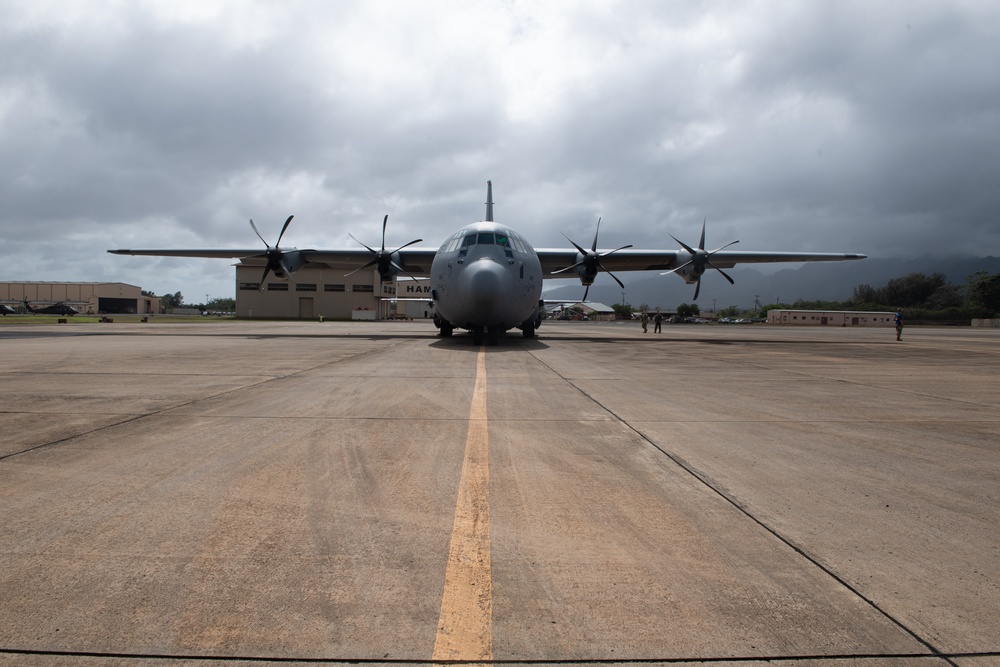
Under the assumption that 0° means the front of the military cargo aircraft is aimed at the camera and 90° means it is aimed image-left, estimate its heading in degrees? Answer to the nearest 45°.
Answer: approximately 0°
